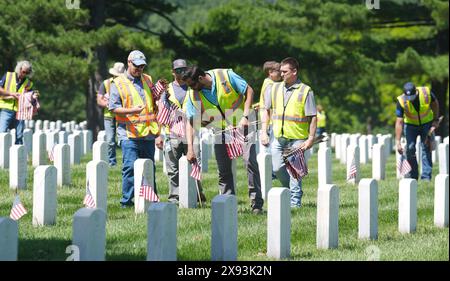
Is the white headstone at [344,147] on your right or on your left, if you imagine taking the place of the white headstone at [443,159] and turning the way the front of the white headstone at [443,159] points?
on your right

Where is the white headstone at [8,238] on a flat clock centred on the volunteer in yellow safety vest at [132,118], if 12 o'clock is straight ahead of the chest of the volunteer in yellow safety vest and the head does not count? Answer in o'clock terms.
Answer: The white headstone is roughly at 2 o'clock from the volunteer in yellow safety vest.

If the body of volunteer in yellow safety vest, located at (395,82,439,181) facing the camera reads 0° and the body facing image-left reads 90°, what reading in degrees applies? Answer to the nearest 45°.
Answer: approximately 0°

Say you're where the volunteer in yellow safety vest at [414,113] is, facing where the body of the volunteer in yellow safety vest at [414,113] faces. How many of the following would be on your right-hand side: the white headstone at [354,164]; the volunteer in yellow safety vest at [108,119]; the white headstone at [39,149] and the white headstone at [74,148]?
4

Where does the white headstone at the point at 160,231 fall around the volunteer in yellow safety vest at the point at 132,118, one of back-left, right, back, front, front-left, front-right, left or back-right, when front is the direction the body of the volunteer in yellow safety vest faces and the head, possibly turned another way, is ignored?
front-right

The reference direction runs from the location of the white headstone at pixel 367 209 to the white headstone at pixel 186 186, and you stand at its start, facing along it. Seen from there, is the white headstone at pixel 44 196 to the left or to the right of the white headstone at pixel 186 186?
left

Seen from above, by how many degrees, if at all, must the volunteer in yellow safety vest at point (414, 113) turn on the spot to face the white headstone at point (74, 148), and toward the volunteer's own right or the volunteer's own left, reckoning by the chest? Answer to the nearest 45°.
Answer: approximately 90° to the volunteer's own right

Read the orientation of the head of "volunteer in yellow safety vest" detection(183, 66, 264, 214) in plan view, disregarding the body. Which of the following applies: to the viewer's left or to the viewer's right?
to the viewer's left

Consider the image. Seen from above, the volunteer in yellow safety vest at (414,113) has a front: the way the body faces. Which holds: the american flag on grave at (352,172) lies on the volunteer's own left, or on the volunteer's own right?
on the volunteer's own right

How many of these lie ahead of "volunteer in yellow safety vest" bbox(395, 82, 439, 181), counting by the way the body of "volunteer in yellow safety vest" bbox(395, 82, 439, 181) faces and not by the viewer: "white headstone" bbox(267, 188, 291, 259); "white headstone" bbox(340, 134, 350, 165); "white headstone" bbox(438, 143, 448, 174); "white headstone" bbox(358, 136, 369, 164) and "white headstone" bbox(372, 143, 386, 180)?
1

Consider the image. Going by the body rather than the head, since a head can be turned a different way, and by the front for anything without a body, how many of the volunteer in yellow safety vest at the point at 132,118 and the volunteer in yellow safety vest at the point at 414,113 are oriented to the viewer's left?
0

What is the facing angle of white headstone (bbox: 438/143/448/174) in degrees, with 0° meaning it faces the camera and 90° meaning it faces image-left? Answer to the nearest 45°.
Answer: approximately 45°

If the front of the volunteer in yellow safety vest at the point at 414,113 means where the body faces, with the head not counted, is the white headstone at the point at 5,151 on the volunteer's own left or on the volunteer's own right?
on the volunteer's own right
